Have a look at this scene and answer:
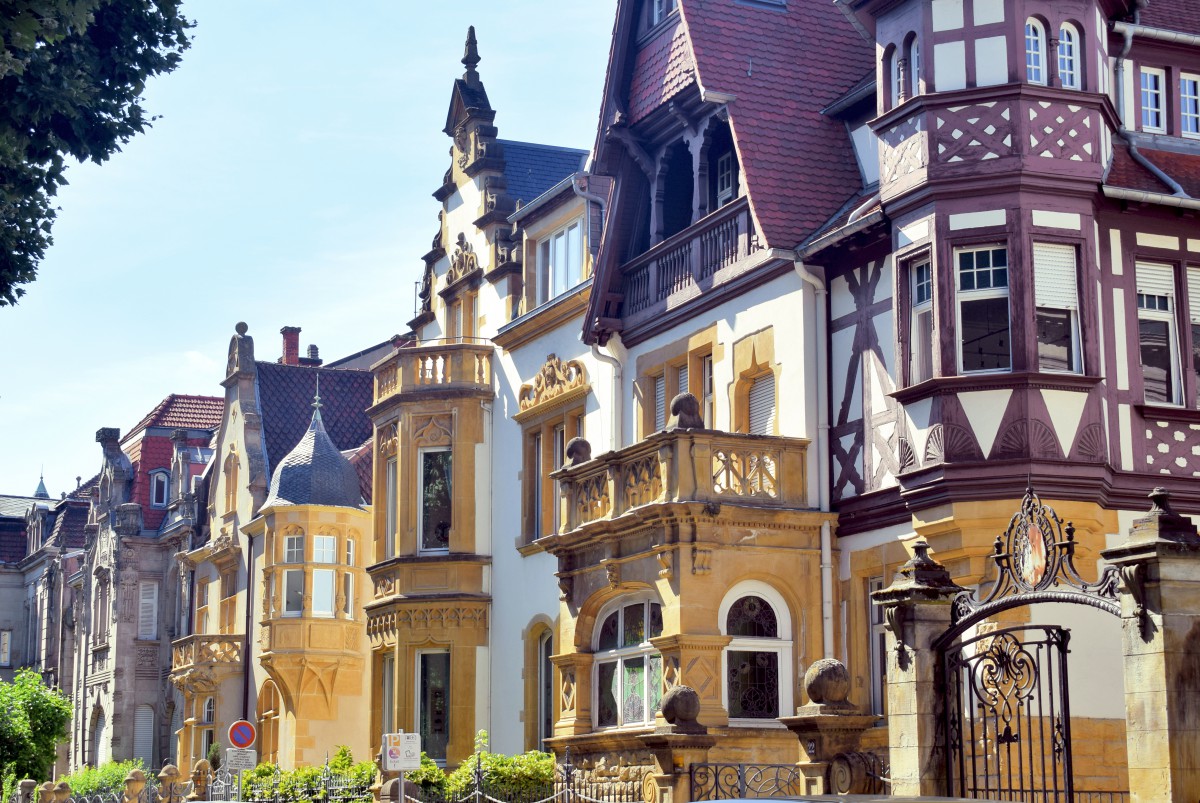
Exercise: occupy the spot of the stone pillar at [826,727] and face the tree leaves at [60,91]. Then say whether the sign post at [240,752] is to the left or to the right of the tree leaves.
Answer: right

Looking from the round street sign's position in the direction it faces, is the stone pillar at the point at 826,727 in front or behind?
in front

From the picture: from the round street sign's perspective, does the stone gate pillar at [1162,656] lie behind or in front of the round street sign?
in front

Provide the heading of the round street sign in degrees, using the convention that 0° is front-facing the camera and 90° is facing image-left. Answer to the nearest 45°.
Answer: approximately 0°

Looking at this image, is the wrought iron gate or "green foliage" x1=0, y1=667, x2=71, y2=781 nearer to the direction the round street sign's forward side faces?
the wrought iron gate
